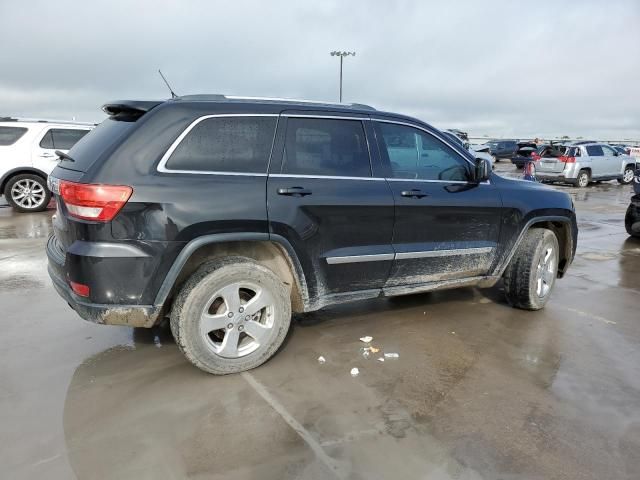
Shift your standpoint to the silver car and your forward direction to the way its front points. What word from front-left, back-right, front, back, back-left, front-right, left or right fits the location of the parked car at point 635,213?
back-right

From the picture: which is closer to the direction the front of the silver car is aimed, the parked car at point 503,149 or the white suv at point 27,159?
the parked car

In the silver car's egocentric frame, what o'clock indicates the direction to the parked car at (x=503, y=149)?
The parked car is roughly at 10 o'clock from the silver car.

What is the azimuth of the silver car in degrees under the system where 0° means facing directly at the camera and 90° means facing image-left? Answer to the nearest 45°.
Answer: approximately 225°

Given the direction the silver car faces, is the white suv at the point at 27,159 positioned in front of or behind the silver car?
behind
